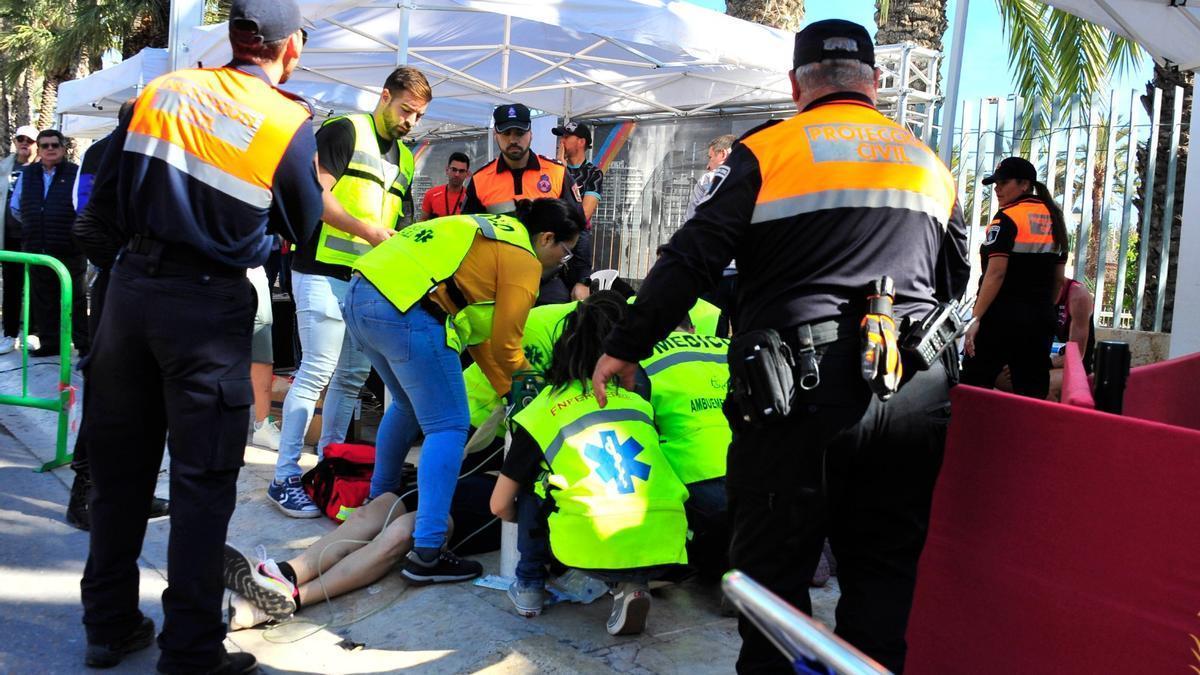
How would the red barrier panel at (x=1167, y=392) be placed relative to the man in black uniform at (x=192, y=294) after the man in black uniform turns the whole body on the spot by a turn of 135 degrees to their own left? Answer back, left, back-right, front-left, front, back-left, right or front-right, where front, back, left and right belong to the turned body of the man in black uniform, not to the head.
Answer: back

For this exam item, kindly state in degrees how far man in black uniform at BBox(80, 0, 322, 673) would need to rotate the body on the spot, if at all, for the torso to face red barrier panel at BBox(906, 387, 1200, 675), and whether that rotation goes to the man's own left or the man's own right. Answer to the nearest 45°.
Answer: approximately 90° to the man's own right

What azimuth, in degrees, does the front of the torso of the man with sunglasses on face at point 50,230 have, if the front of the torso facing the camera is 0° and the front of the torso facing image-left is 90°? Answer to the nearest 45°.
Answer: approximately 0°

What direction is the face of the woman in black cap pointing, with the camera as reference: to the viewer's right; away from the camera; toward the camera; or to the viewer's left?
to the viewer's left

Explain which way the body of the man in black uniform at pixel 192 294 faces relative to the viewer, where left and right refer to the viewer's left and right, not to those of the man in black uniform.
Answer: facing away from the viewer and to the right of the viewer

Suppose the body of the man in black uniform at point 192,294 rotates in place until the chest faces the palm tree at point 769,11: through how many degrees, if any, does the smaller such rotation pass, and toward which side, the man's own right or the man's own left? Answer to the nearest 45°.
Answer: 0° — they already face it

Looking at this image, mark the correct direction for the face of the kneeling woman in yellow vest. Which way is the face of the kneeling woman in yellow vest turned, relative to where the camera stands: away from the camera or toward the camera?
away from the camera
